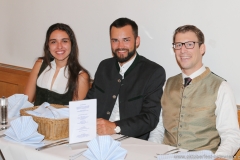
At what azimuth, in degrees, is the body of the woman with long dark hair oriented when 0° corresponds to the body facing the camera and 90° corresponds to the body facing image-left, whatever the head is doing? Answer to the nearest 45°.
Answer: approximately 0°

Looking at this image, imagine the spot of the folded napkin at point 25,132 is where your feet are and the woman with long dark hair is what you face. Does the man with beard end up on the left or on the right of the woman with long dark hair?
right

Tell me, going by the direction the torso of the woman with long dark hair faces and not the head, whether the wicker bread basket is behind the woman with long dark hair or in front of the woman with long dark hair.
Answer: in front

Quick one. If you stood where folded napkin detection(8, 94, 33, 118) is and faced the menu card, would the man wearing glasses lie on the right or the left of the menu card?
left

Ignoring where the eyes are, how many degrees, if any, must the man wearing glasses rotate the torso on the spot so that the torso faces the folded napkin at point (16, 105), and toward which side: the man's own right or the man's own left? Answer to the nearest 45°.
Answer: approximately 45° to the man's own right

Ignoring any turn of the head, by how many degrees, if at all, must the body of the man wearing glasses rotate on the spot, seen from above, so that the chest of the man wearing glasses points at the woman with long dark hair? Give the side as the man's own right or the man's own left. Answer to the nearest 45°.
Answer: approximately 90° to the man's own right

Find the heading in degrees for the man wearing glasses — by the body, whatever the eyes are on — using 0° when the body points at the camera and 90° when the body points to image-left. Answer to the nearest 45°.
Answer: approximately 45°

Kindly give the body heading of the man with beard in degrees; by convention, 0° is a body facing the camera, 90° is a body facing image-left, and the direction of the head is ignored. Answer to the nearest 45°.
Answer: approximately 45°
